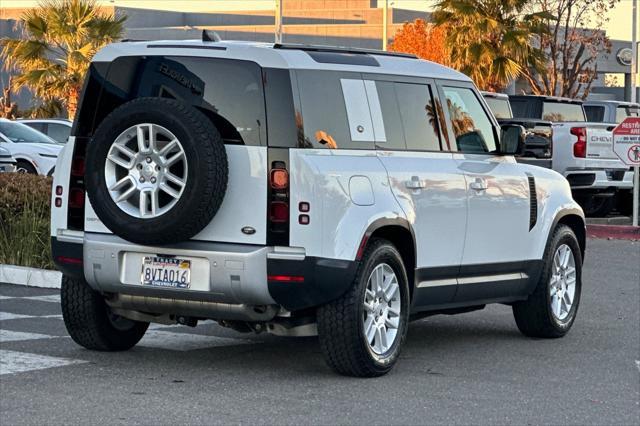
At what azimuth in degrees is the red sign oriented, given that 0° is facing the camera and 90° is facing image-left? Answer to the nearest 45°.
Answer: approximately 0°

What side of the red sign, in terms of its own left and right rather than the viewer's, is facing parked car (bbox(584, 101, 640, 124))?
back

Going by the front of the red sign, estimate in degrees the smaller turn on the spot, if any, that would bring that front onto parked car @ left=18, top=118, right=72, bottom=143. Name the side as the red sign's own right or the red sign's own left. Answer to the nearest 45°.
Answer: approximately 135° to the red sign's own right

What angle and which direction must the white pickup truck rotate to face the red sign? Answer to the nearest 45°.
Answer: approximately 180°

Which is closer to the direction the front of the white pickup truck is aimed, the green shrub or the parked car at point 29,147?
the parked car

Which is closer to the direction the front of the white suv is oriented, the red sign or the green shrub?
the red sign

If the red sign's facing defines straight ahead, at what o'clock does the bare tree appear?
The bare tree is roughly at 6 o'clock from the red sign.

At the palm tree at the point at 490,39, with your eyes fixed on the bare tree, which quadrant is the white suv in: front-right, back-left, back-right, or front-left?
back-right

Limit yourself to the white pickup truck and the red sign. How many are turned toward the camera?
1

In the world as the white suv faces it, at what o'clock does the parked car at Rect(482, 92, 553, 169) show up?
The parked car is roughly at 11 o'clock from the white suv.
